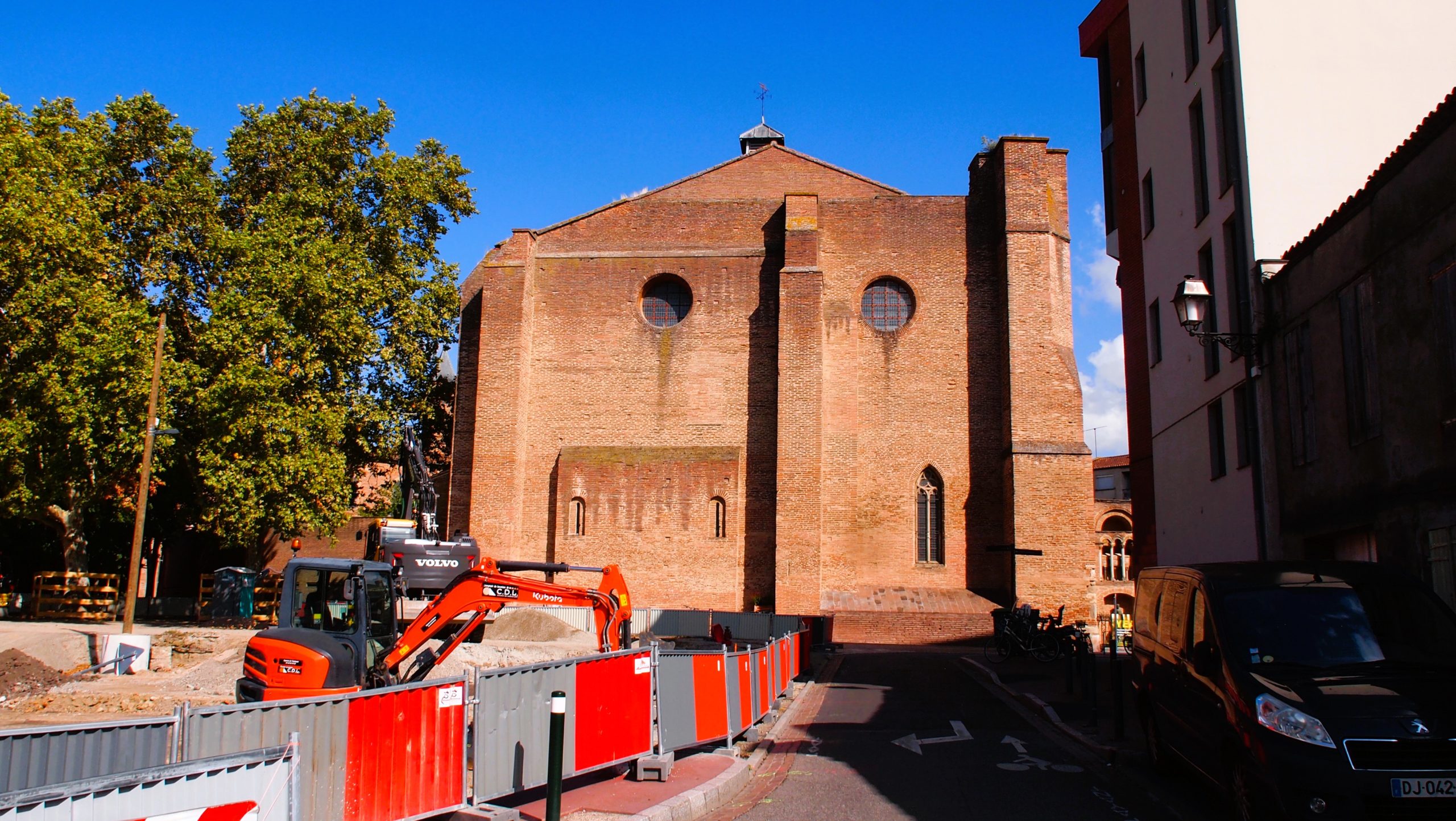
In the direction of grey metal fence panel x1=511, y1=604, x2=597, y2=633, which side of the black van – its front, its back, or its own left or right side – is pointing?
back

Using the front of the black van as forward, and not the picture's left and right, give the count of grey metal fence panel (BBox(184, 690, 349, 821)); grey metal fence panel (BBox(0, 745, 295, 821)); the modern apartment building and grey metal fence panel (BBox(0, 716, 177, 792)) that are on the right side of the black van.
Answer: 3

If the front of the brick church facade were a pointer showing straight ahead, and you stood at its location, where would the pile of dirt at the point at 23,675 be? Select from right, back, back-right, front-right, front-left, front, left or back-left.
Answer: front-right

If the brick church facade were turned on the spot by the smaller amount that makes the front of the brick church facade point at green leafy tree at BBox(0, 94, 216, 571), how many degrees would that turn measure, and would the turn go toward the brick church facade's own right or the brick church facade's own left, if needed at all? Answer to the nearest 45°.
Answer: approximately 90° to the brick church facade's own right

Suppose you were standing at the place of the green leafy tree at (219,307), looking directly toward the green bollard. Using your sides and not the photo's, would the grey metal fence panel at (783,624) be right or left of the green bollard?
left

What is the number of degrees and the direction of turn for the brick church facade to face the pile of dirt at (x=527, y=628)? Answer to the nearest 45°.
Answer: approximately 45° to its right

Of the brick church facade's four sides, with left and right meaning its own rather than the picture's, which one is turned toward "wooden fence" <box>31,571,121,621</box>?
right

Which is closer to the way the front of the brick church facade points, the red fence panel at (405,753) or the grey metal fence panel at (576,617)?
the red fence panel

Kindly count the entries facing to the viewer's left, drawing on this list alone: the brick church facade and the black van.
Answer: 0

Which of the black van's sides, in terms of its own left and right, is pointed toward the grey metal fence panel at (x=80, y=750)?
right

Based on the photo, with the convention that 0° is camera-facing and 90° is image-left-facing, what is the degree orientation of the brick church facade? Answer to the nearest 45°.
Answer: approximately 0°

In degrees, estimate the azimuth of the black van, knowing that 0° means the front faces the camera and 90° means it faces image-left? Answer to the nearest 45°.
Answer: approximately 315°

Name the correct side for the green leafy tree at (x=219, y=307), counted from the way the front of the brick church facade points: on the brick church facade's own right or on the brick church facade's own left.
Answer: on the brick church facade's own right
